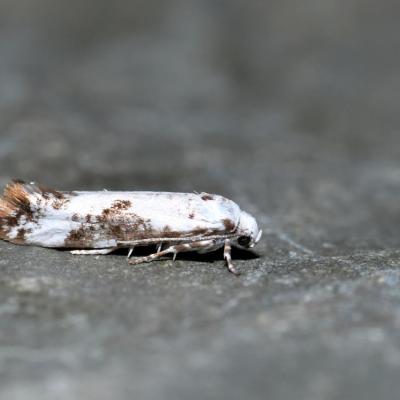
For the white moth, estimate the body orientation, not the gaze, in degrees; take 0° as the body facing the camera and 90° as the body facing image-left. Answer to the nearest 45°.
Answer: approximately 270°
